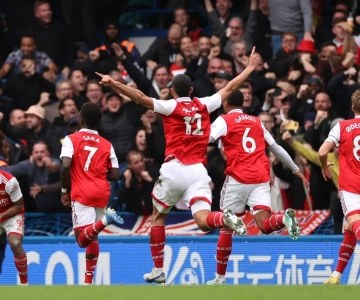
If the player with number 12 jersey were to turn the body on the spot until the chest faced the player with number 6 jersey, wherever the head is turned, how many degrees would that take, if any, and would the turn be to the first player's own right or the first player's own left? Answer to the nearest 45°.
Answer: approximately 90° to the first player's own right

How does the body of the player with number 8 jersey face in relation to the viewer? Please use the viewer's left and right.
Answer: facing away from the viewer and to the left of the viewer

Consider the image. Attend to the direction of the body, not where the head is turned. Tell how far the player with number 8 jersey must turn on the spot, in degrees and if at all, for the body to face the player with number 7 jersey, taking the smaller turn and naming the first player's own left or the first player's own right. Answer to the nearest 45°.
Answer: approximately 45° to the first player's own left

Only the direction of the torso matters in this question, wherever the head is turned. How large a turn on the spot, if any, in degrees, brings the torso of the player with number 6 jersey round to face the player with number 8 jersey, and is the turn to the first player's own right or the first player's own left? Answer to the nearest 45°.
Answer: approximately 135° to the first player's own right

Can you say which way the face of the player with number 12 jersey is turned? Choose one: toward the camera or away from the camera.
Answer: away from the camera

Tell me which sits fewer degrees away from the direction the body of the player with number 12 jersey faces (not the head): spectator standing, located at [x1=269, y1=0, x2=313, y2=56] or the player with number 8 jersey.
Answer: the spectator standing

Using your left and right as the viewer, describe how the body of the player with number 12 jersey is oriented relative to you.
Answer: facing away from the viewer and to the left of the viewer

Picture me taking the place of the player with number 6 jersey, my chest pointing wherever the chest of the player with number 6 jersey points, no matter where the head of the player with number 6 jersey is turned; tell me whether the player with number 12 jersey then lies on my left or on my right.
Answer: on my left

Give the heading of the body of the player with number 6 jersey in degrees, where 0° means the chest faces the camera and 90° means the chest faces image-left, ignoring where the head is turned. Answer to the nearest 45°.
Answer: approximately 135°

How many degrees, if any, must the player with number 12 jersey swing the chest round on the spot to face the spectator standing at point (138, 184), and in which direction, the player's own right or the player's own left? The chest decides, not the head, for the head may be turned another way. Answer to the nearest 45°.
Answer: approximately 45° to the player's own right
